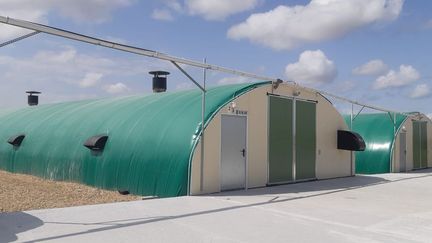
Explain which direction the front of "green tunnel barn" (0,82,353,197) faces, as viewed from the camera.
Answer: facing the viewer and to the right of the viewer

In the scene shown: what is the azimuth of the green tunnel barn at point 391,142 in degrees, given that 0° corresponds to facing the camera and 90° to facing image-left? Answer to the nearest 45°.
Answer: approximately 315°

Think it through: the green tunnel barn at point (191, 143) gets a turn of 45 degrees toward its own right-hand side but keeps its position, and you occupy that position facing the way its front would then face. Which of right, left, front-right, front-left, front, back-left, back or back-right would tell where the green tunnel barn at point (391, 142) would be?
back-left
